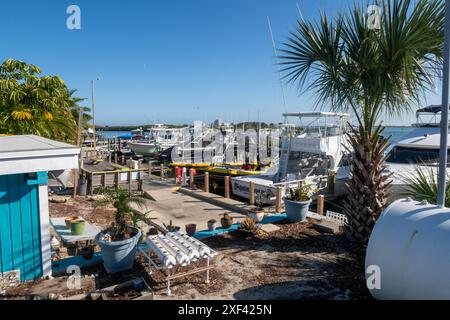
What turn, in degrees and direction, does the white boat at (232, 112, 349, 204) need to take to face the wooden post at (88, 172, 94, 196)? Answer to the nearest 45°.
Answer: approximately 180°

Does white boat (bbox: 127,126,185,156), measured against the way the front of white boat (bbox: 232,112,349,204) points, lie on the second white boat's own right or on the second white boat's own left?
on the second white boat's own left

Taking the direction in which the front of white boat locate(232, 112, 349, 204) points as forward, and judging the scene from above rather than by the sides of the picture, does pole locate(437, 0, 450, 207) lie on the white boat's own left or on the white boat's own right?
on the white boat's own right

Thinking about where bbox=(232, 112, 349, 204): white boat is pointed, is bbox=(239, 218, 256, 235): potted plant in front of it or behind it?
behind

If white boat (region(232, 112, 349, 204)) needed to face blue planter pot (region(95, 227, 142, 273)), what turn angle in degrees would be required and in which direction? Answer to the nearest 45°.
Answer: approximately 135° to its right

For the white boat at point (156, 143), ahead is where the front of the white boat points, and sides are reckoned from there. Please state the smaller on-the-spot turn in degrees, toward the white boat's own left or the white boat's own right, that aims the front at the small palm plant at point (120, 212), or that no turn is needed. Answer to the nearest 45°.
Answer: approximately 45° to the white boat's own left

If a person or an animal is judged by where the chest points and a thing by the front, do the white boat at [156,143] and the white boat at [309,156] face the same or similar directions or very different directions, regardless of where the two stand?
very different directions

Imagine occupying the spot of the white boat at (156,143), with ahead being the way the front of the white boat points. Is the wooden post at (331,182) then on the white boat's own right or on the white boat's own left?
on the white boat's own left

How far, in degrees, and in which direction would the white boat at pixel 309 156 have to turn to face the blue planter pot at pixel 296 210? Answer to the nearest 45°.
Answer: approximately 135° to its right

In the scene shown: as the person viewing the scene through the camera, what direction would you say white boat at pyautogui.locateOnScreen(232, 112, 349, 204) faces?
facing away from the viewer and to the right of the viewer

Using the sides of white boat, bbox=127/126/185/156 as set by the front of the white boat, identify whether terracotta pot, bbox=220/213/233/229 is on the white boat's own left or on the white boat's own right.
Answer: on the white boat's own left
